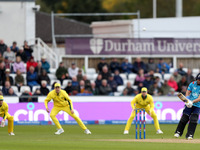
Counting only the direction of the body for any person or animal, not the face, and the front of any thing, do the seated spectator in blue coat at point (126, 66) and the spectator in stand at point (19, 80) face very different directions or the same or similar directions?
same or similar directions

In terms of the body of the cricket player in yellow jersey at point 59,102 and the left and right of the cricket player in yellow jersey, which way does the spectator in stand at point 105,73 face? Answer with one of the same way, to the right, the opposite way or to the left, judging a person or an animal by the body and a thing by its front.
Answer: the same way

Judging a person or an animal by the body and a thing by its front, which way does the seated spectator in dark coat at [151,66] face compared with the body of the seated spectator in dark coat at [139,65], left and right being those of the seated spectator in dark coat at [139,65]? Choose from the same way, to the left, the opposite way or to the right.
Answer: the same way

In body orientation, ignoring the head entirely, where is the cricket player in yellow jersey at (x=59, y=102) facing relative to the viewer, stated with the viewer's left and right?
facing the viewer

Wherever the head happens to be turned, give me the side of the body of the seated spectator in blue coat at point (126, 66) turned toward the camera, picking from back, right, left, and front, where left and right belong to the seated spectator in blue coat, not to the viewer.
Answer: front

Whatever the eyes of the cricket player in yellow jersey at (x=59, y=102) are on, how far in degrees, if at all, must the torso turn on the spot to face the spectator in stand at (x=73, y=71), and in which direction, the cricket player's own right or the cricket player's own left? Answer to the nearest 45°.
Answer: approximately 180°

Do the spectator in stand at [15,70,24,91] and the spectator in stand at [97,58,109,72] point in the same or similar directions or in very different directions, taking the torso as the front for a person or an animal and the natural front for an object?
same or similar directions

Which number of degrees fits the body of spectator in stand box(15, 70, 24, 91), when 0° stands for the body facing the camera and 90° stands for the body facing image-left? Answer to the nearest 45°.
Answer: approximately 0°

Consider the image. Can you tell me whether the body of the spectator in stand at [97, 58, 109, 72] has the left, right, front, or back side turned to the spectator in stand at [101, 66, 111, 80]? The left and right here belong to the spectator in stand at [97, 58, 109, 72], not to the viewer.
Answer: front

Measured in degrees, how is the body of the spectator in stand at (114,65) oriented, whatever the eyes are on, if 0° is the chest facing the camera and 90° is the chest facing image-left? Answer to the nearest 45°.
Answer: approximately 0°

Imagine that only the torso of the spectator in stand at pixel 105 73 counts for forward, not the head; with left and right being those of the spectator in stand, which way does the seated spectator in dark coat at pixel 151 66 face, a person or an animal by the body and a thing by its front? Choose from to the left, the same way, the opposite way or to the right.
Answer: the same way

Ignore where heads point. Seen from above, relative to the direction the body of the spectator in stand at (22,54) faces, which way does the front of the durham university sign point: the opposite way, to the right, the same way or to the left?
the same way

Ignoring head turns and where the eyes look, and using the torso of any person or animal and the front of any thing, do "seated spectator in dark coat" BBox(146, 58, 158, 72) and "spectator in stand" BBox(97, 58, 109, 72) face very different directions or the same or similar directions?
same or similar directions
